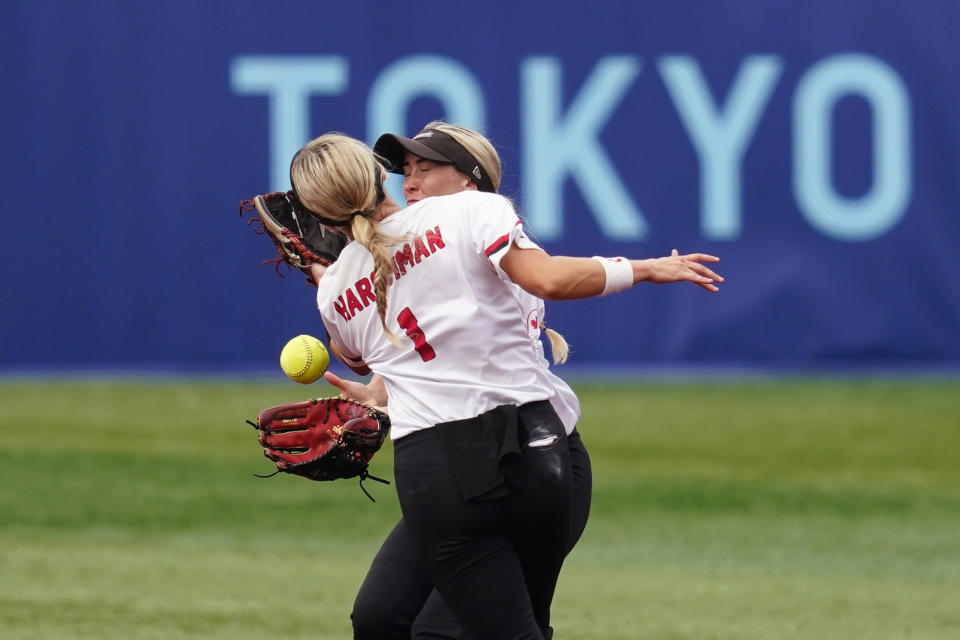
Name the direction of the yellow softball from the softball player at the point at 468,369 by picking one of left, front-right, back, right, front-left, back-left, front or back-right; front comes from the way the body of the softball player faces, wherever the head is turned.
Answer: front-left

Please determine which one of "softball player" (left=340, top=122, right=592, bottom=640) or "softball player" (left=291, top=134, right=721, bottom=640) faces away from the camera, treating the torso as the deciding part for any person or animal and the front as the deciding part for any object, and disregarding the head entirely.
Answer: "softball player" (left=291, top=134, right=721, bottom=640)

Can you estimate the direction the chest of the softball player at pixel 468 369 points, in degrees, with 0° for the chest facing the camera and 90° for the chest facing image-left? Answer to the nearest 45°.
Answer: approximately 180°

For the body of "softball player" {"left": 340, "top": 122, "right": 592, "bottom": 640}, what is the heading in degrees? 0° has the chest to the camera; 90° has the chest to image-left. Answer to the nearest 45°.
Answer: approximately 45°

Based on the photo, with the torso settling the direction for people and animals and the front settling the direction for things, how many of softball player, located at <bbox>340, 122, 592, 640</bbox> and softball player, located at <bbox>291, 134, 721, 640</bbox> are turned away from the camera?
1
